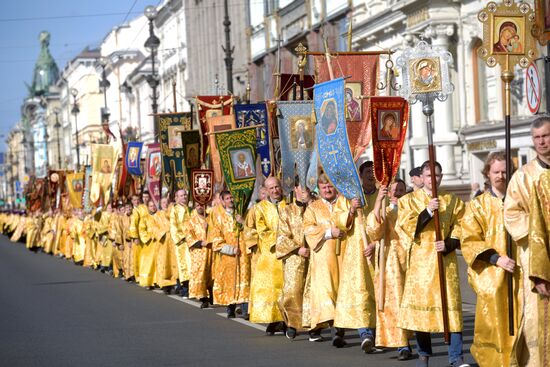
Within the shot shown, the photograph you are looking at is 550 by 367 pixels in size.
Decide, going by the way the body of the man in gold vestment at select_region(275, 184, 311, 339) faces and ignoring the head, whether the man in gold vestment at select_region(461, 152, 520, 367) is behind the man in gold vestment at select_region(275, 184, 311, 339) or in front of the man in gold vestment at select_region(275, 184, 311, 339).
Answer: in front

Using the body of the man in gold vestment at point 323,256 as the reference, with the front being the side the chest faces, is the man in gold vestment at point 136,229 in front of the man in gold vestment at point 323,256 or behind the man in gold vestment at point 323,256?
behind

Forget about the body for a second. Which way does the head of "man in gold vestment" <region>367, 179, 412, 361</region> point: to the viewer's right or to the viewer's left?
to the viewer's left

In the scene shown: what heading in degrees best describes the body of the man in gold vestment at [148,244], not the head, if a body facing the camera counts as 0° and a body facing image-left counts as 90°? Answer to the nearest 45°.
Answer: approximately 315°

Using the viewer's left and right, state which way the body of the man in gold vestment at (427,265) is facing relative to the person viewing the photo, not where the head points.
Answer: facing the viewer

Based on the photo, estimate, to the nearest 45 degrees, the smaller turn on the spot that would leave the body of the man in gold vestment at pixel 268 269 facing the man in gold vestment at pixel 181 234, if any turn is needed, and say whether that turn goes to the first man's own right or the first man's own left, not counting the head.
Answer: approximately 135° to the first man's own left

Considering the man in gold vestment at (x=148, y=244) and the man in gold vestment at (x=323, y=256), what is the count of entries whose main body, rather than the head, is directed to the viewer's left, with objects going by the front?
0

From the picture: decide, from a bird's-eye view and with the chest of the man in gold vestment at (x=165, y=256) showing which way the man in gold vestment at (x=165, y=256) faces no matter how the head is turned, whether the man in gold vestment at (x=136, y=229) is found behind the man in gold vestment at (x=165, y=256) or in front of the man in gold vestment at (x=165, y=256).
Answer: behind

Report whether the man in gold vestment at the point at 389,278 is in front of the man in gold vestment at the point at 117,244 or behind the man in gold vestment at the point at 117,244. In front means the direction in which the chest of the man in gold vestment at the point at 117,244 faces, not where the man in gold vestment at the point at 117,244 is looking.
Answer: in front

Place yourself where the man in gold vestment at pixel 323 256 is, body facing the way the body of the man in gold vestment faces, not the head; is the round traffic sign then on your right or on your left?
on your left
